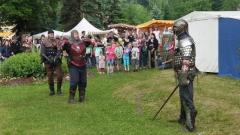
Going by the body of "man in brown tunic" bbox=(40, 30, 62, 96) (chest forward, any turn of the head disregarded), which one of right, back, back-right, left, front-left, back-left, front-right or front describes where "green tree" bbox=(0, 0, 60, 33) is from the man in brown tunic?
back

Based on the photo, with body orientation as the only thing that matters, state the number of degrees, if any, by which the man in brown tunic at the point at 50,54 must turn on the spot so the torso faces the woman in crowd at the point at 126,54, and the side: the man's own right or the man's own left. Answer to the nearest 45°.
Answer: approximately 135° to the man's own left

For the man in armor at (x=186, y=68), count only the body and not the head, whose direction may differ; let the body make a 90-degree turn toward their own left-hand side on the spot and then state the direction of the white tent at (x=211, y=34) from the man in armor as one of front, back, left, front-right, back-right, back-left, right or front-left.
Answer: back

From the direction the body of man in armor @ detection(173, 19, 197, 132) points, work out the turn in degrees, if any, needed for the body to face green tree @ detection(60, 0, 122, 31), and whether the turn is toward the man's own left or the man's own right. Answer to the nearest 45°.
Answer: approximately 90° to the man's own right

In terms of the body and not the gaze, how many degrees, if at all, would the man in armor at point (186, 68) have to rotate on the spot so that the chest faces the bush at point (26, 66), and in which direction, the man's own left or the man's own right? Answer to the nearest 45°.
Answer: approximately 45° to the man's own right

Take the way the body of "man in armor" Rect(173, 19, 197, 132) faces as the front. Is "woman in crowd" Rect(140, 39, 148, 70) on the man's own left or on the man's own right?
on the man's own right

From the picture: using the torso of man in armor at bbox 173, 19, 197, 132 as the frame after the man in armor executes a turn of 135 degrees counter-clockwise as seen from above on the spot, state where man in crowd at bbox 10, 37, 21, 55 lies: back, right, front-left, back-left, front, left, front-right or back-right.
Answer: back

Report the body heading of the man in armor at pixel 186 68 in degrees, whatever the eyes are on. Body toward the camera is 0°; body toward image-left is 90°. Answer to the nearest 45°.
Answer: approximately 90°

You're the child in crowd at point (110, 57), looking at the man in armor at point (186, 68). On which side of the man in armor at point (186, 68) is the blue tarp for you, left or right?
left

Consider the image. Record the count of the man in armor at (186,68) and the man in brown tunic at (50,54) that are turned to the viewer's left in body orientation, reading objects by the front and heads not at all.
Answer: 1

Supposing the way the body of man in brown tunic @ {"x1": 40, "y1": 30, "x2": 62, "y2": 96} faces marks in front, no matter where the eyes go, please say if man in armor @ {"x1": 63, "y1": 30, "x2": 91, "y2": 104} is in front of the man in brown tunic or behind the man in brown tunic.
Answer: in front

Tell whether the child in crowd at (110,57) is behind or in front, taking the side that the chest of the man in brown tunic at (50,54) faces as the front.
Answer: behind

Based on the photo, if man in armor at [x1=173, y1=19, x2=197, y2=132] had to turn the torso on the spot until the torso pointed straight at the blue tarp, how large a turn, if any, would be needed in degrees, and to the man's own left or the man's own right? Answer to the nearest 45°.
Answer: approximately 90° to the man's own right

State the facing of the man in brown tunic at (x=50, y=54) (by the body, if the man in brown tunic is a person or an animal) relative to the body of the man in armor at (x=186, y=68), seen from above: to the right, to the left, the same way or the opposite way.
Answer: to the left
